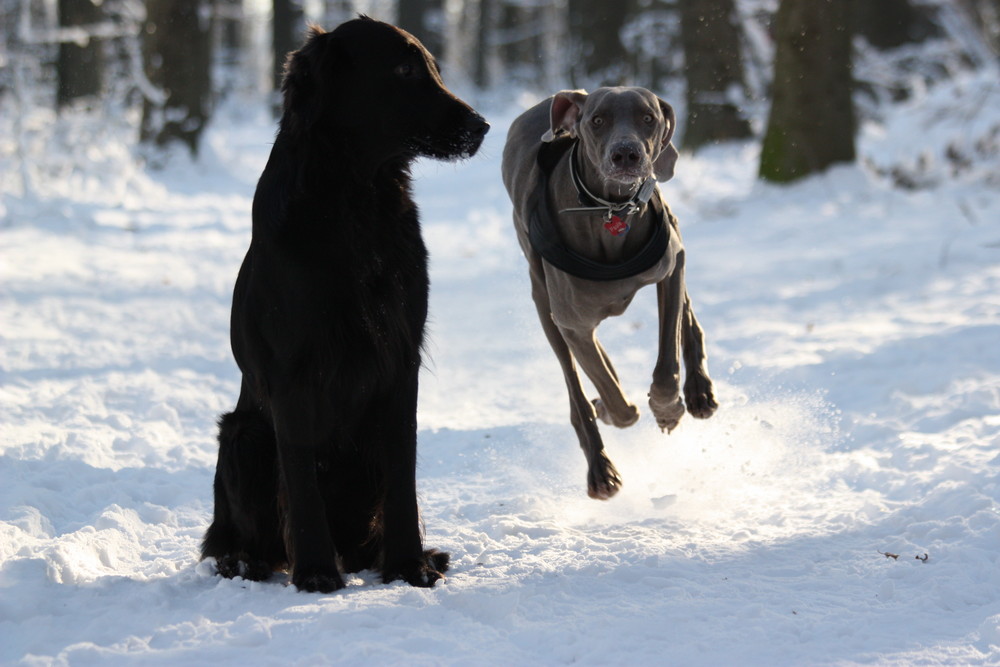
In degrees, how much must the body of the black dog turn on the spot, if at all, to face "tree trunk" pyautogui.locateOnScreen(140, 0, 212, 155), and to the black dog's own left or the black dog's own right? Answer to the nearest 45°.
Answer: approximately 135° to the black dog's own left

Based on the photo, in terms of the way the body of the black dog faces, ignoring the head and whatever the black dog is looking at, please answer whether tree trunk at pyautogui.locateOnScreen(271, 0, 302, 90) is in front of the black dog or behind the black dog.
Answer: behind

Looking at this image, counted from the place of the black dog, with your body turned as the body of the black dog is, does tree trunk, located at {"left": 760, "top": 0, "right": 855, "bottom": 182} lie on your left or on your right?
on your left

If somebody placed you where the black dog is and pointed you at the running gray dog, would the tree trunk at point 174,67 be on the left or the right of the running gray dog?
left

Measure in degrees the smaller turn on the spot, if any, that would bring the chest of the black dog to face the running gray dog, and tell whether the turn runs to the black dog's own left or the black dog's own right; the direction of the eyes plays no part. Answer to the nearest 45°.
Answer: approximately 90° to the black dog's own left

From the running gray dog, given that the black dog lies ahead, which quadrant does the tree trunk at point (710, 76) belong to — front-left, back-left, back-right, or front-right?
back-right

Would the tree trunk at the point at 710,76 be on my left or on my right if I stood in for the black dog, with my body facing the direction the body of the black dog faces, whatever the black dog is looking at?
on my left
